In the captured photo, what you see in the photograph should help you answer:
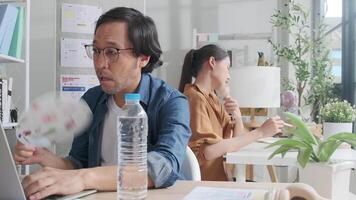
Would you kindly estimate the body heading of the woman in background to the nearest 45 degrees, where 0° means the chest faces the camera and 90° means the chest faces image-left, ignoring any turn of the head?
approximately 270°

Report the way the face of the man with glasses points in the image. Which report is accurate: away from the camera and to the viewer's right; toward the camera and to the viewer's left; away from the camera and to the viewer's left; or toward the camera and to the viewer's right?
toward the camera and to the viewer's left

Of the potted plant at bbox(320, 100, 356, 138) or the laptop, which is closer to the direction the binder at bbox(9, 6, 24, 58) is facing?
the laptop

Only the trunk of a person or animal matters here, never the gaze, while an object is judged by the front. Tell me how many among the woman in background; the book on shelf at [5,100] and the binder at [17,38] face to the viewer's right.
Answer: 1

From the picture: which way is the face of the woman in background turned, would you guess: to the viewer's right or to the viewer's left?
to the viewer's right

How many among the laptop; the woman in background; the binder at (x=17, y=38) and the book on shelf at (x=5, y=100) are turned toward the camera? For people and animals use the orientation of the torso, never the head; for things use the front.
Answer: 2

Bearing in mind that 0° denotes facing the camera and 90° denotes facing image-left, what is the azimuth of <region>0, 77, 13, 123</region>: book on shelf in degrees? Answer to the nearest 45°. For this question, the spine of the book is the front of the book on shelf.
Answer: approximately 0°

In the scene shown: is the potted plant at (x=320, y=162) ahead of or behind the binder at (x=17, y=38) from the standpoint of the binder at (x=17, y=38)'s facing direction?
ahead

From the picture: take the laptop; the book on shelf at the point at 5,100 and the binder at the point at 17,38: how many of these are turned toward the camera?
2

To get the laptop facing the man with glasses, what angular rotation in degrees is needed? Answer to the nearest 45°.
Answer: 0° — it already faces them

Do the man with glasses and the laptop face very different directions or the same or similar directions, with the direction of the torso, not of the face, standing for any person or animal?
very different directions

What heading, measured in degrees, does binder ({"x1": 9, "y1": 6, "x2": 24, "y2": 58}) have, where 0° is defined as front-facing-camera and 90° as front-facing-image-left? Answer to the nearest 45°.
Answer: approximately 0°

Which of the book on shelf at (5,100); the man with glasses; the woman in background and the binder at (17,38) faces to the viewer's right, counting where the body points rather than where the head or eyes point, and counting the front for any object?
the woman in background

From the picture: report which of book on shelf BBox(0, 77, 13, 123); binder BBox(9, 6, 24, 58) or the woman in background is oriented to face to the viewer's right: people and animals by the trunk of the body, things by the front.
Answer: the woman in background

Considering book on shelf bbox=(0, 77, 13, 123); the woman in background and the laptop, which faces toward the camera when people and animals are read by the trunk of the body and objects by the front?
the book on shelf
